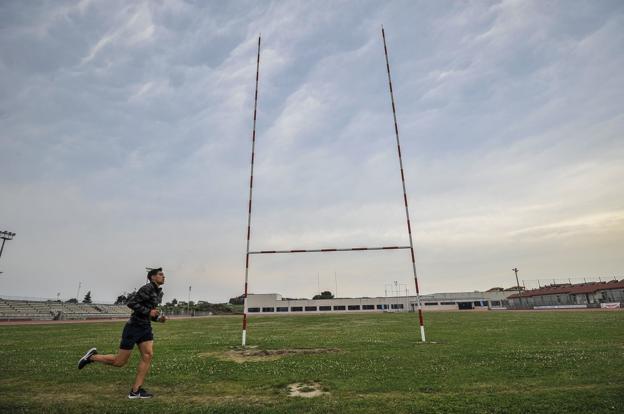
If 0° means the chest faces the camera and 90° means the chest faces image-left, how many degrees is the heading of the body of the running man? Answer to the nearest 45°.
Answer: approximately 270°

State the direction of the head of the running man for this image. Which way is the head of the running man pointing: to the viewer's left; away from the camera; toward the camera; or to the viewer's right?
to the viewer's right
